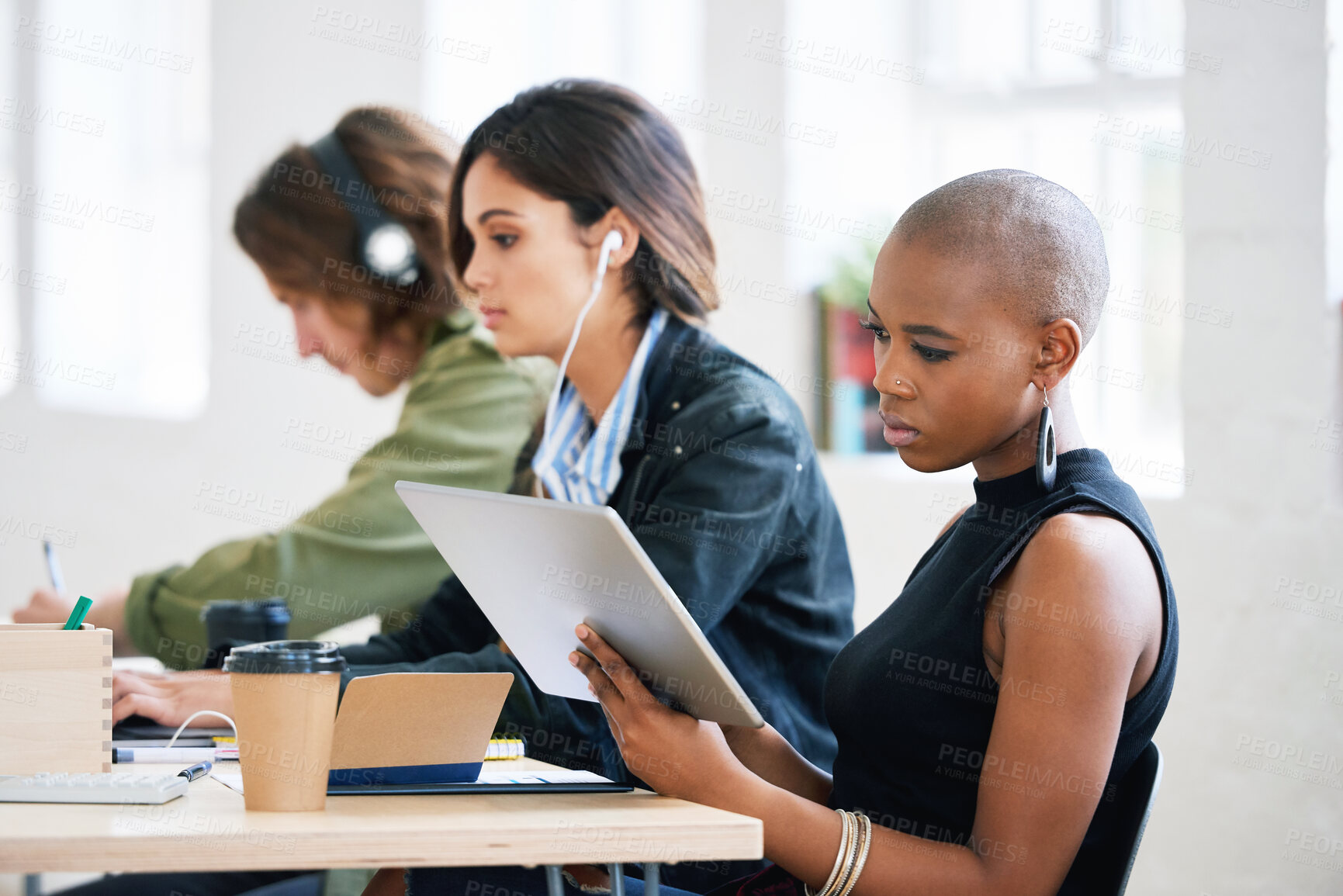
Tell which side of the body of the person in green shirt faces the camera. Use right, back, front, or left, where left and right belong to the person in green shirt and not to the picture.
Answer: left

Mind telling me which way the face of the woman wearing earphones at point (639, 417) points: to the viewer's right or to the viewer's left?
to the viewer's left

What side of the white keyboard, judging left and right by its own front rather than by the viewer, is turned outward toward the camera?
right

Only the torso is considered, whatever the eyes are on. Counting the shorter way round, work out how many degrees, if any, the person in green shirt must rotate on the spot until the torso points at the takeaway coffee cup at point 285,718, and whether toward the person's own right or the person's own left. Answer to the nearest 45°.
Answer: approximately 90° to the person's own left

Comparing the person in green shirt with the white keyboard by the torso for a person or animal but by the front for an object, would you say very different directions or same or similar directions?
very different directions

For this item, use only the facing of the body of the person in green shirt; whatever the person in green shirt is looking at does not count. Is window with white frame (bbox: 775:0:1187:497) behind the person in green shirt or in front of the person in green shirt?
behind

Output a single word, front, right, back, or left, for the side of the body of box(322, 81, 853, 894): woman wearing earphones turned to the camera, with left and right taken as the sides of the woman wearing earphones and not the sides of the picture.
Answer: left

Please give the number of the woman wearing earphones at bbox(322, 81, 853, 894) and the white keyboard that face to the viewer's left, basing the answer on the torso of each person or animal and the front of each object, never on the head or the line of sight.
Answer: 1

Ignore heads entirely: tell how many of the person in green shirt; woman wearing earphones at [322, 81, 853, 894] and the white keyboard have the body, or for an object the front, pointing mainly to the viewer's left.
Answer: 2

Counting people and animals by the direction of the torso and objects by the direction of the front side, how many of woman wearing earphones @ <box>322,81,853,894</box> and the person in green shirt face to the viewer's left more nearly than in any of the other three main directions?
2
